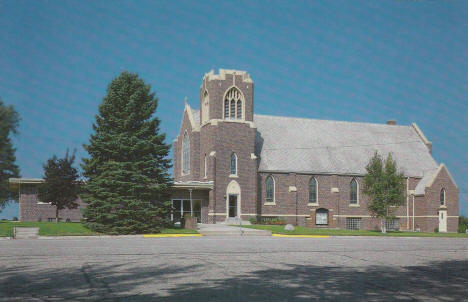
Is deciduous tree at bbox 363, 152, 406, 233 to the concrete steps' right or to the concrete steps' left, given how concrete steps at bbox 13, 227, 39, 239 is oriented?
on its left

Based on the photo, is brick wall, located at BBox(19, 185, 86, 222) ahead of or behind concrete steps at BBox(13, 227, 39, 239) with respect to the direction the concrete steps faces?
behind

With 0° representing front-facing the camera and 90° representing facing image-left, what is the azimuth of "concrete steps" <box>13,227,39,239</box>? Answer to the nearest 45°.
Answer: approximately 0°
